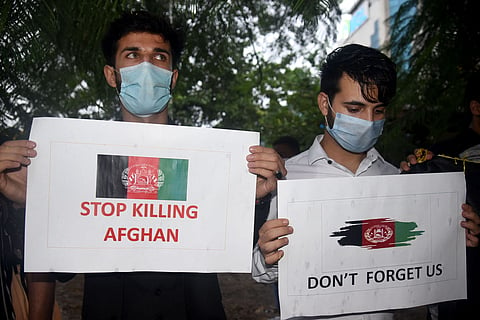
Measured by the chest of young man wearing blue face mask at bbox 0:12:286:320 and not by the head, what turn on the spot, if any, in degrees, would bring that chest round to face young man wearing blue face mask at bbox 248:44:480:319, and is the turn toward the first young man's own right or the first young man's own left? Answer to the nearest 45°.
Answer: approximately 90° to the first young man's own left

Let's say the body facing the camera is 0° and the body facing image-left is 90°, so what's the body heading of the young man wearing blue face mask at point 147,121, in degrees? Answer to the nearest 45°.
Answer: approximately 0°
